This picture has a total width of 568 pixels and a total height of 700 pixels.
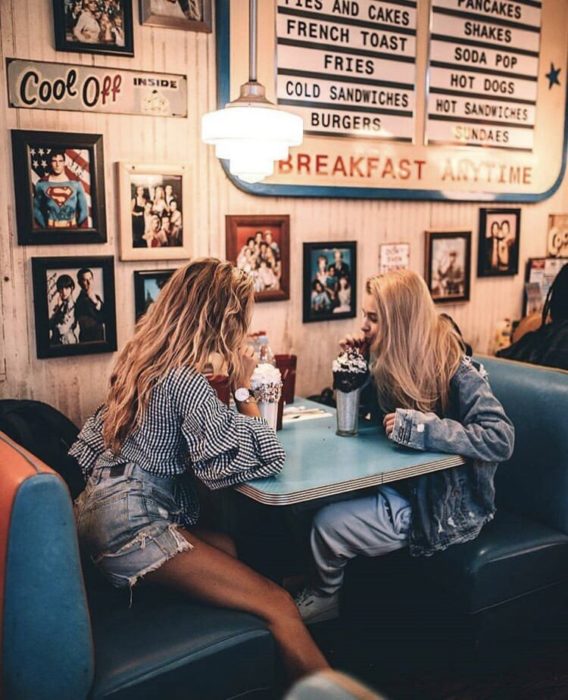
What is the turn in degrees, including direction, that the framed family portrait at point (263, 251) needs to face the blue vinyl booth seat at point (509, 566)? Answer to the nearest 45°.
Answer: approximately 45° to its left

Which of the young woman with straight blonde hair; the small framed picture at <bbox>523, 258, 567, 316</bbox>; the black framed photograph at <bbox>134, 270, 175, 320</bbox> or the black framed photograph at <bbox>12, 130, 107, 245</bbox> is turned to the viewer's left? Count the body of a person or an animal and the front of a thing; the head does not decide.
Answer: the young woman with straight blonde hair

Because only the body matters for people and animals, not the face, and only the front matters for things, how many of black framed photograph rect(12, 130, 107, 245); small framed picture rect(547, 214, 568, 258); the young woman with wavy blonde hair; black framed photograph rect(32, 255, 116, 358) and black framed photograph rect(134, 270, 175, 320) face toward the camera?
4

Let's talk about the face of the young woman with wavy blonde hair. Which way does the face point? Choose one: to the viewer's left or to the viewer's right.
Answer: to the viewer's right

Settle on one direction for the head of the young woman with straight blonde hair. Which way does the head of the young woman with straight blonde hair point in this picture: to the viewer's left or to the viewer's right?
to the viewer's left

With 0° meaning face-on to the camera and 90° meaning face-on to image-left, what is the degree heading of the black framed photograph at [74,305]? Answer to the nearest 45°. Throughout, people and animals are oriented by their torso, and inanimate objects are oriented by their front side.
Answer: approximately 0°

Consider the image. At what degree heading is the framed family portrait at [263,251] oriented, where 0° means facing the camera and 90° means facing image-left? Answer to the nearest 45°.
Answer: approximately 0°
